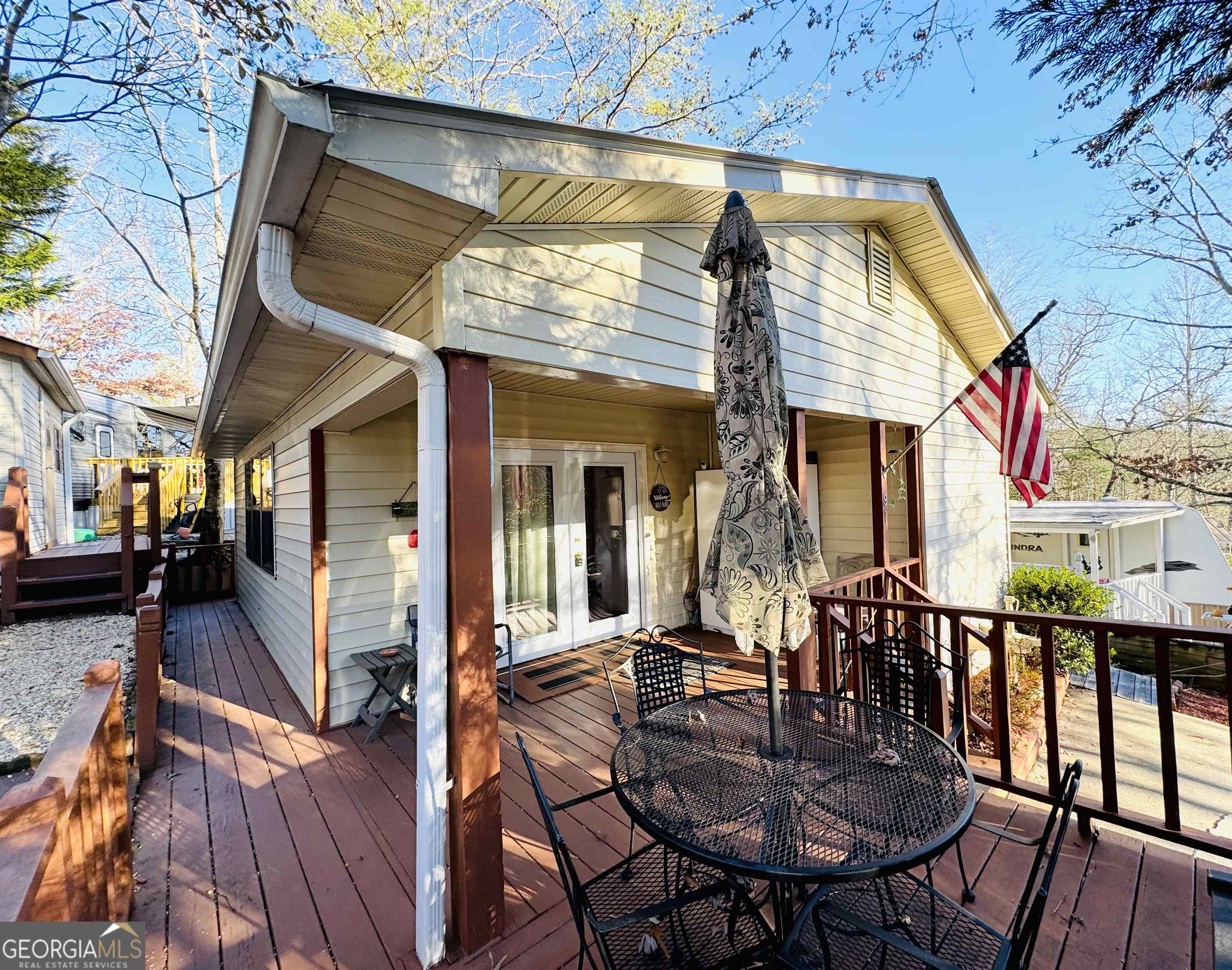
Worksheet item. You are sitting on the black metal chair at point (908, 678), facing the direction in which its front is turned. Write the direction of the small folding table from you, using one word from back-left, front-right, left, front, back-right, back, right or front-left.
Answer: front-right

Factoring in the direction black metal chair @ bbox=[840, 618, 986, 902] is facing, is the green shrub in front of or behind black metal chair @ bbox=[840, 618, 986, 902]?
behind

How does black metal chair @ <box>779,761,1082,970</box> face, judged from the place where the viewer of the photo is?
facing away from the viewer and to the left of the viewer

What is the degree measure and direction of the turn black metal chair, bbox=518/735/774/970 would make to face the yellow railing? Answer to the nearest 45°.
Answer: approximately 90° to its left

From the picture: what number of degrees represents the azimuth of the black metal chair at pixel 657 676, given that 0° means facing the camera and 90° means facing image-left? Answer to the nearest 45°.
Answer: approximately 315°

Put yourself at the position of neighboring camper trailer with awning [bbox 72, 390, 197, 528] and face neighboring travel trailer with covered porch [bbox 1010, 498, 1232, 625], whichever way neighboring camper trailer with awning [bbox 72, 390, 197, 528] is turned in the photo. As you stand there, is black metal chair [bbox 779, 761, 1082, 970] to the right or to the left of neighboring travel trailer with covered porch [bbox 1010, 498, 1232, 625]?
right

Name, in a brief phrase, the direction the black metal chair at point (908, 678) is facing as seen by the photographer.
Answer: facing the viewer and to the left of the viewer

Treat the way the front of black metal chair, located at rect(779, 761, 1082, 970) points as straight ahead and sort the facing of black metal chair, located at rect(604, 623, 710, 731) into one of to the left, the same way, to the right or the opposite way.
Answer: the opposite way

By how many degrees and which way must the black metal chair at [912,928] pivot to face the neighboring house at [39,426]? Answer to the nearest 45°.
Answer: approximately 45° to its left

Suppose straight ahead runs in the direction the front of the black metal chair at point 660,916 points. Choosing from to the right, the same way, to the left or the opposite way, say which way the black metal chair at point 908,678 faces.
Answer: the opposite way

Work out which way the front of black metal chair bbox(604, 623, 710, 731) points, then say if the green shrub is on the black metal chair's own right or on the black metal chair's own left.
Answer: on the black metal chair's own left

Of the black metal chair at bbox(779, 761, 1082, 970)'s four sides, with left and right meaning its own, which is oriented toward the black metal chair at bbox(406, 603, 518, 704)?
front

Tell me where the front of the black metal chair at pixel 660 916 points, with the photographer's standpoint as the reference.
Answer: facing away from the viewer and to the right of the viewer

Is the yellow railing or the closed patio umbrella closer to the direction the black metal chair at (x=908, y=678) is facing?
the closed patio umbrella

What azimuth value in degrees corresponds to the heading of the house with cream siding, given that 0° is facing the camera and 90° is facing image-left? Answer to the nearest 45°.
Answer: approximately 315°

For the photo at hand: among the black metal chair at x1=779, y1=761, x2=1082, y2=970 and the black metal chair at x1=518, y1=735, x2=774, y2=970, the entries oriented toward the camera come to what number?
0

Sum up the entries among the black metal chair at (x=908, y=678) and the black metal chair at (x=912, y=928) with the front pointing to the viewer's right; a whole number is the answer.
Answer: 0
